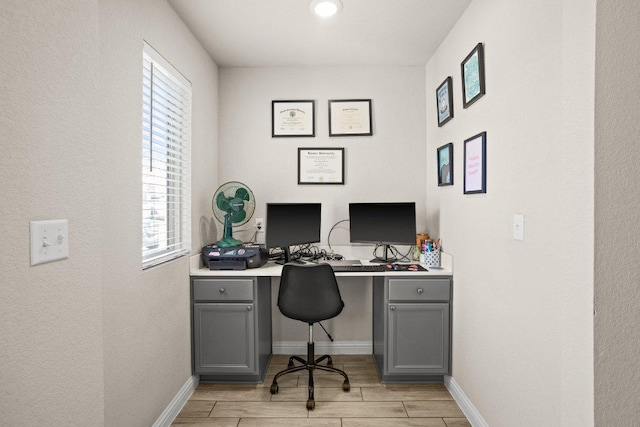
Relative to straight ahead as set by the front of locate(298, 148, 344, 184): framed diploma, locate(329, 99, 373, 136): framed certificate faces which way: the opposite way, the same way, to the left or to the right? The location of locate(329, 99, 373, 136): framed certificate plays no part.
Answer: the same way

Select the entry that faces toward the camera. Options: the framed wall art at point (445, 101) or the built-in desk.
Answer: the built-in desk

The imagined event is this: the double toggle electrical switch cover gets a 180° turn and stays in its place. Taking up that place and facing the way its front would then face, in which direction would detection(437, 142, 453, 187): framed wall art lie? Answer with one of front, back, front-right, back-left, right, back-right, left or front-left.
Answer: back-right

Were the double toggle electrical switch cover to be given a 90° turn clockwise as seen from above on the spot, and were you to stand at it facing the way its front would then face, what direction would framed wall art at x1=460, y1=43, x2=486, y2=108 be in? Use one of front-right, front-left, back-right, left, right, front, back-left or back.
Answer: back-left

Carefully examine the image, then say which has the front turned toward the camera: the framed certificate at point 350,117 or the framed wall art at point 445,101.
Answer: the framed certificate

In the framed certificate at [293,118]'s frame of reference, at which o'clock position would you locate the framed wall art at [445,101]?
The framed wall art is roughly at 10 o'clock from the framed certificate.

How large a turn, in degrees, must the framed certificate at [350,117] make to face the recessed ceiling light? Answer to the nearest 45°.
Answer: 0° — it already faces it

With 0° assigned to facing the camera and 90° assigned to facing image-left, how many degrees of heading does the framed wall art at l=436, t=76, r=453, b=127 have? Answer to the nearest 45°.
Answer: approximately 90°

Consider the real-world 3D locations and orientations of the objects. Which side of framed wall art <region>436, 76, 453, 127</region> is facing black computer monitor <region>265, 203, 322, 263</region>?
front

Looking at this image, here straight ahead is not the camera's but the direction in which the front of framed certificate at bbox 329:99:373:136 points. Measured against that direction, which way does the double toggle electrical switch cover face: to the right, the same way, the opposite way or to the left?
to the left

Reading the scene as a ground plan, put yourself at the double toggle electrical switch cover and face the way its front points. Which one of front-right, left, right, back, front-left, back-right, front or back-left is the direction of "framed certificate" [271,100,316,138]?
left

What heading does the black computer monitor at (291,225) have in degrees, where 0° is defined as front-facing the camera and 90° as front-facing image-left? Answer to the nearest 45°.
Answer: approximately 315°

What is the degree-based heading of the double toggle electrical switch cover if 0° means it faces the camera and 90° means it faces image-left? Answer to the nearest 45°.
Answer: approximately 315°

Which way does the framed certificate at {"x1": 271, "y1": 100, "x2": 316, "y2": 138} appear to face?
toward the camera

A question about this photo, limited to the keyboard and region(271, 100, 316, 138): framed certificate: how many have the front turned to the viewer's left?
0

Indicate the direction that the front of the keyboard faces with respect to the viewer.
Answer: facing the viewer
